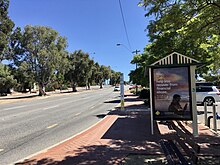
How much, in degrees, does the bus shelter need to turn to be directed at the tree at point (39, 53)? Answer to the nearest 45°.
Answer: approximately 45° to its right

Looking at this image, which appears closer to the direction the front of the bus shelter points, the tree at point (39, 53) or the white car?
the tree

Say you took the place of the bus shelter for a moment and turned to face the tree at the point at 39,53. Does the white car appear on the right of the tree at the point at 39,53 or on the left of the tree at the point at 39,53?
right

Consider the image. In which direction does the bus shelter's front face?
to the viewer's left

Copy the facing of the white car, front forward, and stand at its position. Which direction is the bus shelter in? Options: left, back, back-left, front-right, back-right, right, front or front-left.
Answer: left

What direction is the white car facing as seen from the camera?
to the viewer's left

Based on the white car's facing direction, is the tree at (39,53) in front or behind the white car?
in front
